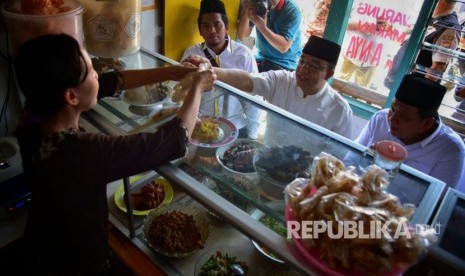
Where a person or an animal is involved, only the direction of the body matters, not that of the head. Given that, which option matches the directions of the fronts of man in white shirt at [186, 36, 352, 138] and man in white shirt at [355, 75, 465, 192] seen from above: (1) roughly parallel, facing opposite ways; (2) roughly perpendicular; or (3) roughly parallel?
roughly parallel

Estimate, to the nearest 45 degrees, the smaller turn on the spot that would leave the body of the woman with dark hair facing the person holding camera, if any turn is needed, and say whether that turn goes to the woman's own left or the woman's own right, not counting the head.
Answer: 0° — they already face them

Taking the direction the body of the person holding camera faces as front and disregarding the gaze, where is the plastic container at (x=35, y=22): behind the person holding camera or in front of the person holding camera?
in front

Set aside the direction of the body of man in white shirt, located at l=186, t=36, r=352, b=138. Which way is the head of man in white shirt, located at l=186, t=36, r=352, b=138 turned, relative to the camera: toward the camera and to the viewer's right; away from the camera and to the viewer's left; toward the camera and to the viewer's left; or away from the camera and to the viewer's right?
toward the camera and to the viewer's left

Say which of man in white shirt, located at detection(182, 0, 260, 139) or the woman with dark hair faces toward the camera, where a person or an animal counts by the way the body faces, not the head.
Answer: the man in white shirt

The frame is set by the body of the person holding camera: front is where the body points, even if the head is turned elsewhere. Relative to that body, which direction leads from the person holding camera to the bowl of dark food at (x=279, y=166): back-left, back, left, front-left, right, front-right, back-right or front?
front-left

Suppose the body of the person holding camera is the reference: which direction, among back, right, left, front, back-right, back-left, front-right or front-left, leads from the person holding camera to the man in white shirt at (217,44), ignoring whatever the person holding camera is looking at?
front

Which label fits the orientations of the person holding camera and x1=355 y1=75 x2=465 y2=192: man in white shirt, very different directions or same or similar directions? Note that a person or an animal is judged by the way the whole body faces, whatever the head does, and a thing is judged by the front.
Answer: same or similar directions

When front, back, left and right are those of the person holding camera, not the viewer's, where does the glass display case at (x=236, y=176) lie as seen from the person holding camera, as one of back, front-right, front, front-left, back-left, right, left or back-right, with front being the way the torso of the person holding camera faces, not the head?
front-left

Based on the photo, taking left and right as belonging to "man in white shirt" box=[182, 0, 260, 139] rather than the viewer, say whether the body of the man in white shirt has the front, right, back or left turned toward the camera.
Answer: front

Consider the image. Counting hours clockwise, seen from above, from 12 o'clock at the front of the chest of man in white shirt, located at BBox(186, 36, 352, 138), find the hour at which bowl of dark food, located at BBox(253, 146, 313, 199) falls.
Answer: The bowl of dark food is roughly at 11 o'clock from the man in white shirt.

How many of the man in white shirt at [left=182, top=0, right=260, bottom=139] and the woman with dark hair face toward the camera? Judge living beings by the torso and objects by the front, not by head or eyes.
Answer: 1

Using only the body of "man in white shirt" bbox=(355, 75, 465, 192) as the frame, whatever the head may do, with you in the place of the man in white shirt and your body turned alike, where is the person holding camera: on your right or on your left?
on your right

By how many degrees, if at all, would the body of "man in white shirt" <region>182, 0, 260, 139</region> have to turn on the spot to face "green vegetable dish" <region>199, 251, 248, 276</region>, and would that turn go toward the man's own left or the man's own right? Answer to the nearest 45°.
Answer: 0° — they already face it

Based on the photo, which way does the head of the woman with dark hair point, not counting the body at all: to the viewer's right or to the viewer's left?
to the viewer's right

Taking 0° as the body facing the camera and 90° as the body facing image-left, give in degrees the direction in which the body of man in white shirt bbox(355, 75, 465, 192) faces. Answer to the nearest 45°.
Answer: approximately 45°

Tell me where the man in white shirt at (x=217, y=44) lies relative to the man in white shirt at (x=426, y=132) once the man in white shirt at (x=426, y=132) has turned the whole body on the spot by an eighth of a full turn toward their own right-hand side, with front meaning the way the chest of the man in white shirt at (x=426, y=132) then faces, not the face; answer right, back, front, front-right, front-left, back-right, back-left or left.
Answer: front

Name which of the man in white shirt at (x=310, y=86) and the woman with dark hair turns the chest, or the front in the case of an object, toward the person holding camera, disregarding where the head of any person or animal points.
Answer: the woman with dark hair

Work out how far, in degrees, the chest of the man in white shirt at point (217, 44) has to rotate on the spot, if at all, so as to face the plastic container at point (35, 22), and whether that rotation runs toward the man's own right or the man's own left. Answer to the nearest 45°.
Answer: approximately 45° to the man's own right
